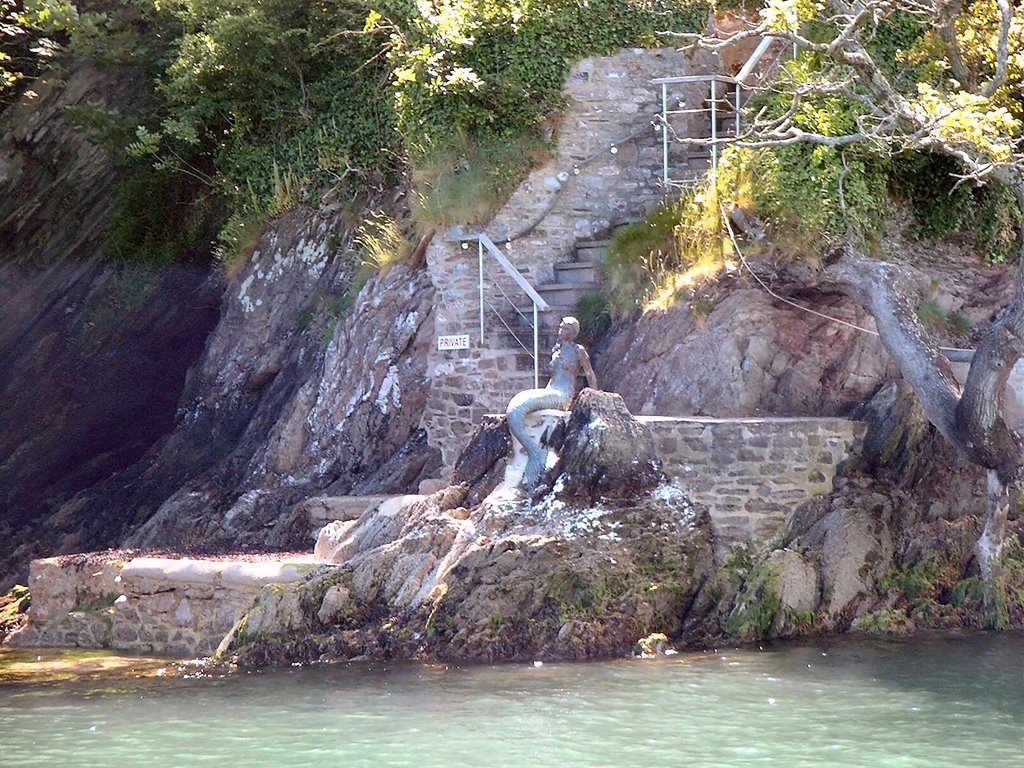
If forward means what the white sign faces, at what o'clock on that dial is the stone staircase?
The stone staircase is roughly at 9 o'clock from the white sign.

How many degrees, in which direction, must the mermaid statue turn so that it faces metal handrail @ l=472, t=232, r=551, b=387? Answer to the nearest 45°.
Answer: approximately 135° to its right

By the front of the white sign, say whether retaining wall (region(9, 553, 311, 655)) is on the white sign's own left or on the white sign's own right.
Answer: on the white sign's own right

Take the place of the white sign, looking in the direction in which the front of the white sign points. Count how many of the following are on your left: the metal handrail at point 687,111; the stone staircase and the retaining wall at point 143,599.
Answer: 2
